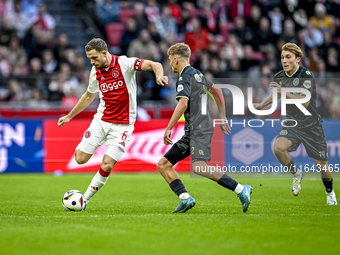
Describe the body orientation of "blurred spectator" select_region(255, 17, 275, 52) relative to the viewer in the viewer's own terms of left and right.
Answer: facing the viewer

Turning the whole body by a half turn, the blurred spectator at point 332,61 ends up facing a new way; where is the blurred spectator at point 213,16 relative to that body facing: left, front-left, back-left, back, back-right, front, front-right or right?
left

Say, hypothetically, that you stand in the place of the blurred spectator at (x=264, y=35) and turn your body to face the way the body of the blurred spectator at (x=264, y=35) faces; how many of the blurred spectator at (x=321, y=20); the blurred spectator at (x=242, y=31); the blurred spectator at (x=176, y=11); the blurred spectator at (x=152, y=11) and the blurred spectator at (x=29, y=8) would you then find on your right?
4

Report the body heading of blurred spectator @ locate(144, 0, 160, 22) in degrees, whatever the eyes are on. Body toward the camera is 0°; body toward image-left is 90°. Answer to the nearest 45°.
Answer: approximately 0°

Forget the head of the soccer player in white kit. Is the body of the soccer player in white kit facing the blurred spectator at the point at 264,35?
no

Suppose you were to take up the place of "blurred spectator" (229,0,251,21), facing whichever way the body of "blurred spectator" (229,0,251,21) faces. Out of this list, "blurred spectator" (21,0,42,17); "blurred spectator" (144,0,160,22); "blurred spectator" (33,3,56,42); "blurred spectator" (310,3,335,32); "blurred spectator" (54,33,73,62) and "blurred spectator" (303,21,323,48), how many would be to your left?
2

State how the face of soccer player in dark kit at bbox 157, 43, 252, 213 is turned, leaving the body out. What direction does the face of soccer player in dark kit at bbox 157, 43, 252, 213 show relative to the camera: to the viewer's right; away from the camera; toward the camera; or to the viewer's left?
to the viewer's left

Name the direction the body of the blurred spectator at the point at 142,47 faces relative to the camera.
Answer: toward the camera

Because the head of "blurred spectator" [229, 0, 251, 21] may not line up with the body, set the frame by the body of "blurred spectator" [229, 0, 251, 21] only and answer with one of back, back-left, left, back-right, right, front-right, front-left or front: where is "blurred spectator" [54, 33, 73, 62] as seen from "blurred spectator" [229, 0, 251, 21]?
front-right

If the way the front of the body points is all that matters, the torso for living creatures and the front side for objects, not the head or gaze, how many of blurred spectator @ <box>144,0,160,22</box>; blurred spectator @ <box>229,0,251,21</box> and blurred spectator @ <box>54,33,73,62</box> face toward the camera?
3

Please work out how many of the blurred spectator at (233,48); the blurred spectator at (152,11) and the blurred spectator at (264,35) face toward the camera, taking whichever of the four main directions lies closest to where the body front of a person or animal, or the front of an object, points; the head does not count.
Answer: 3

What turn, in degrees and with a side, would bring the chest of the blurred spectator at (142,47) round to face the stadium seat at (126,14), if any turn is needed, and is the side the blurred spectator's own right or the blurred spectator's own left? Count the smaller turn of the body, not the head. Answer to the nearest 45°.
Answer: approximately 180°

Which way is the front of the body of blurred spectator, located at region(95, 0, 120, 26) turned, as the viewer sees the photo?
toward the camera

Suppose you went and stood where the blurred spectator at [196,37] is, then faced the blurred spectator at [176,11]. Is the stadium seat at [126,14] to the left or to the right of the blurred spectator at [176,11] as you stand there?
left

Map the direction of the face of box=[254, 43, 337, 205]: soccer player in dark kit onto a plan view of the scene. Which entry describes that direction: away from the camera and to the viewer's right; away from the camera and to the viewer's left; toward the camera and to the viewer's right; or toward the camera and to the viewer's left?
toward the camera and to the viewer's left

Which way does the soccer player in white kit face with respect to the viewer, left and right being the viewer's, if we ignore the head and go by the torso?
facing the viewer and to the left of the viewer

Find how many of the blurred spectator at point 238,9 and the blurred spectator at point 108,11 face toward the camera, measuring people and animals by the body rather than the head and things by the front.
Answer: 2
